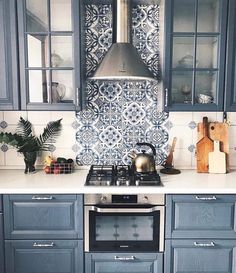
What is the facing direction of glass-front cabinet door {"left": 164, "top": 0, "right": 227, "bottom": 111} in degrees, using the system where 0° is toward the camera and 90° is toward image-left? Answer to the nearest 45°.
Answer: approximately 0°

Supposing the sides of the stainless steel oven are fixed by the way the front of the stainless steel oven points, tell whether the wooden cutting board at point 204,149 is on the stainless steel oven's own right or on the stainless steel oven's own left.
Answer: on the stainless steel oven's own left

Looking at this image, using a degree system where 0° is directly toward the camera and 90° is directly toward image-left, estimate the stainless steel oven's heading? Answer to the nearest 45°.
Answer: approximately 0°

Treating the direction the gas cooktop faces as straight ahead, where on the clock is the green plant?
The green plant is roughly at 4 o'clock from the gas cooktop.

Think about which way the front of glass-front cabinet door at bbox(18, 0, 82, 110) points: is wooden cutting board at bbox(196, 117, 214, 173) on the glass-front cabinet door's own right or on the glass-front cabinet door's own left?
on the glass-front cabinet door's own left

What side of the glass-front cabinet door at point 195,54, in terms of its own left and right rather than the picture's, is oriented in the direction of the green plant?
right

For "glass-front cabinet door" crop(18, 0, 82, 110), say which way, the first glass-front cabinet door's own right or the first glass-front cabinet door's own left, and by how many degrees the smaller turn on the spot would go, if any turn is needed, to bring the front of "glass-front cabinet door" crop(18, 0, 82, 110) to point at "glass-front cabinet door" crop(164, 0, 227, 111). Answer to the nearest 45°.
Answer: approximately 90° to the first glass-front cabinet door's own left
